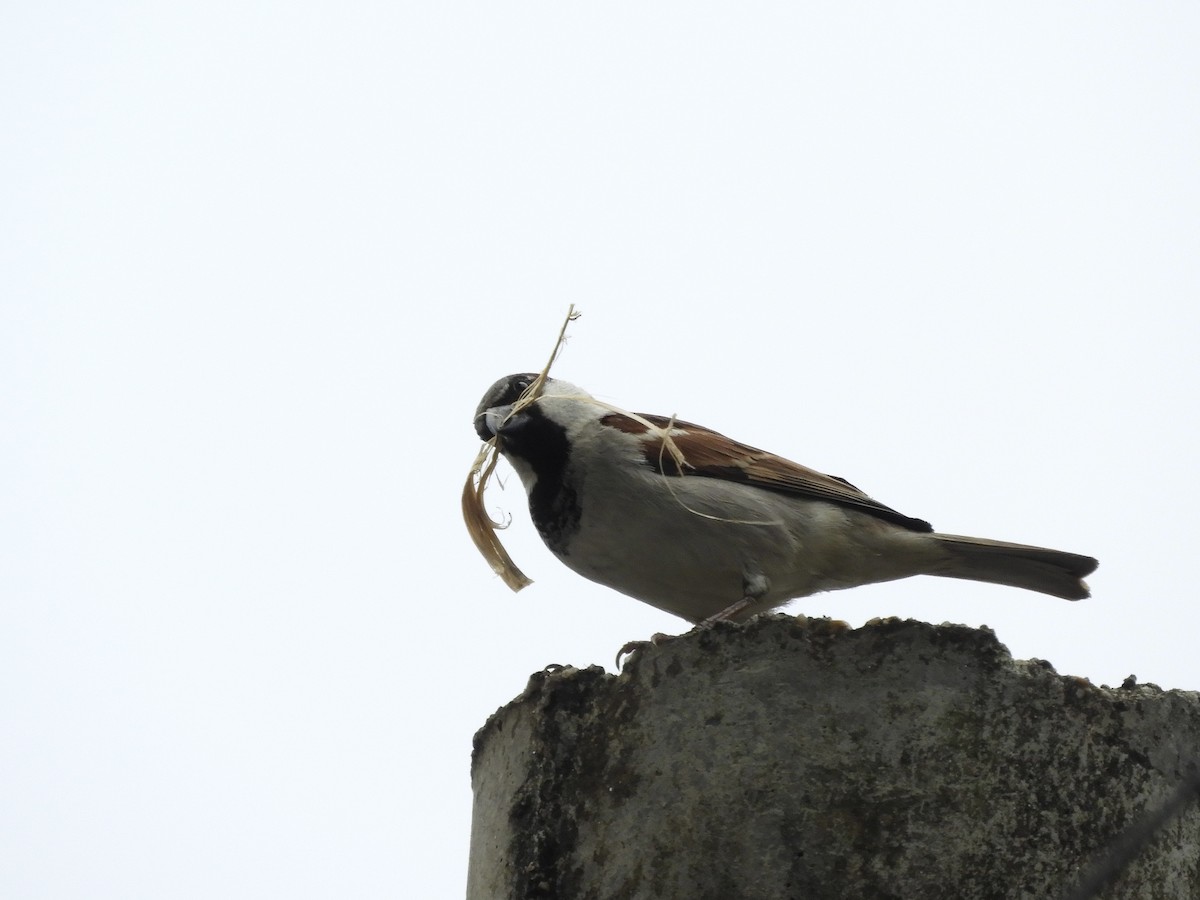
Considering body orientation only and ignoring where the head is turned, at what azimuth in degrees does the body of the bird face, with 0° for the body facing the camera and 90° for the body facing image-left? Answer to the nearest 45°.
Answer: approximately 90°
